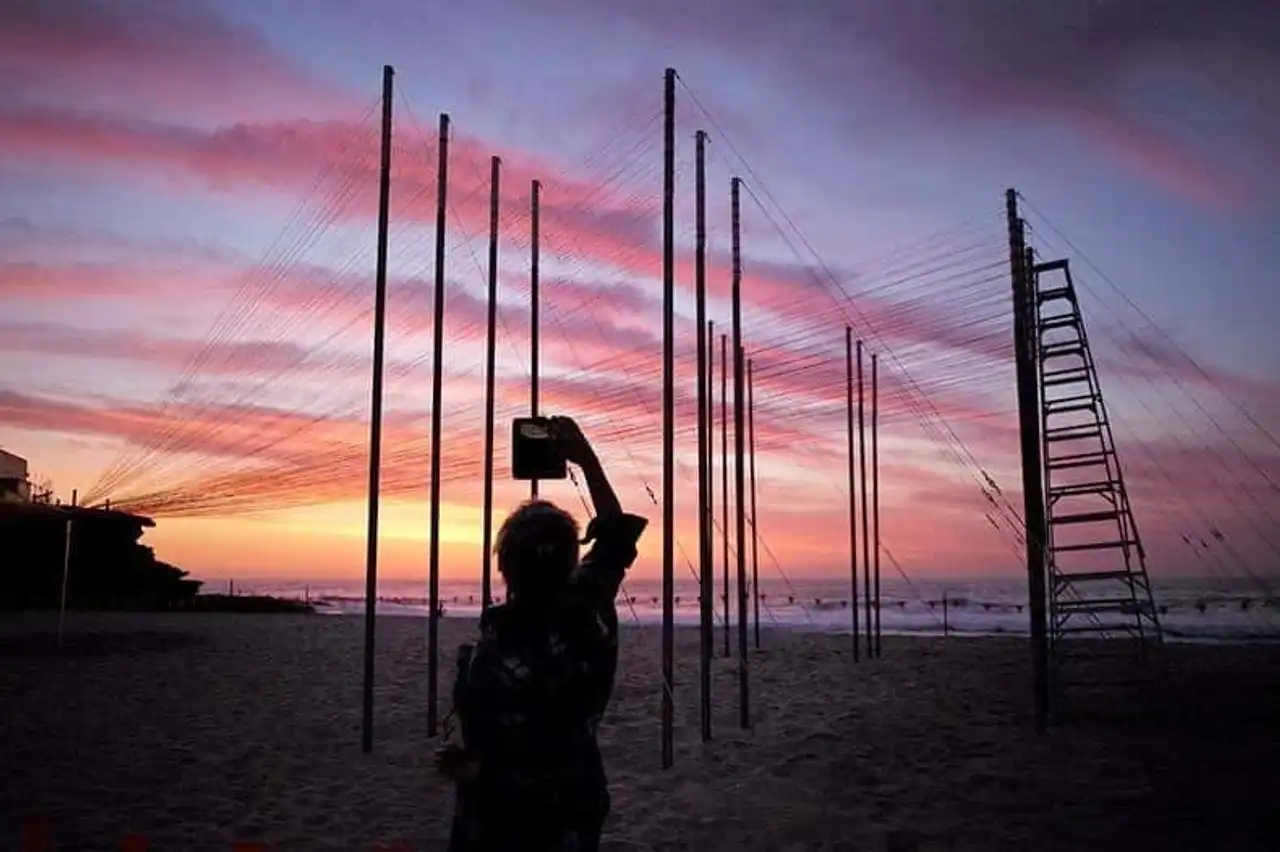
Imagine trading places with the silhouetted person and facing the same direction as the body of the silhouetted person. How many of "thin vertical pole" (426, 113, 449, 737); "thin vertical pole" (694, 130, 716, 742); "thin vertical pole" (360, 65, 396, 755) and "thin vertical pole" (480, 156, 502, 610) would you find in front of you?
4

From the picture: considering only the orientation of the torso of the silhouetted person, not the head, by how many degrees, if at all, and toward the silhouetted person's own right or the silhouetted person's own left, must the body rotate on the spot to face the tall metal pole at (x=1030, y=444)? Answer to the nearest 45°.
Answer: approximately 45° to the silhouetted person's own right

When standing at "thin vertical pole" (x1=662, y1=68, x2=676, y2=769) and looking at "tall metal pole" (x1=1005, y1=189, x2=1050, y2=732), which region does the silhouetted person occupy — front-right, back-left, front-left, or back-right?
back-right

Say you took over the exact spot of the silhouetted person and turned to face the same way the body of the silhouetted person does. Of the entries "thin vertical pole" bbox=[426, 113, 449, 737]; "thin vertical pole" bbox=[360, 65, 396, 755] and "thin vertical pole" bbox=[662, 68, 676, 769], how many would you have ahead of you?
3

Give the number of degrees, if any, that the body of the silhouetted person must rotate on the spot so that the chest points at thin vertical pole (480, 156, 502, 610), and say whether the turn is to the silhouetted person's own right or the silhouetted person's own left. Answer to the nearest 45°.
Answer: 0° — they already face it

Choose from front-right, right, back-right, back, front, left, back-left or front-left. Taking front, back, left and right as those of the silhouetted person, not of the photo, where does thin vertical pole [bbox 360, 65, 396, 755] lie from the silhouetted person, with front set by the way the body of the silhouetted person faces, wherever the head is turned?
front

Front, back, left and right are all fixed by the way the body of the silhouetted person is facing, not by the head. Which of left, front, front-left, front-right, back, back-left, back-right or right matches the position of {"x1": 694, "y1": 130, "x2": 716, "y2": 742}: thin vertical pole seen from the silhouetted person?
front

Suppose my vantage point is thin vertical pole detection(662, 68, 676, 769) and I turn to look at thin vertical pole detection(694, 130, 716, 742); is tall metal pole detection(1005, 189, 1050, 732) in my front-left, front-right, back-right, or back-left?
front-right

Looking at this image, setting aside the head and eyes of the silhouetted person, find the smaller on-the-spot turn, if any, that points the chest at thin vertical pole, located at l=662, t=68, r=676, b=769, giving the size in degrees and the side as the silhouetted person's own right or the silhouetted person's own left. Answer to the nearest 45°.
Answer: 0° — they already face it

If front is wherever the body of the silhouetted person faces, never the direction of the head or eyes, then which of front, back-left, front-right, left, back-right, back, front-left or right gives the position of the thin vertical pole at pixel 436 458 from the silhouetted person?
front

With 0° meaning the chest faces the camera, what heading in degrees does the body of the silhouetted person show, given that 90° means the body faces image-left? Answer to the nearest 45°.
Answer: approximately 180°
